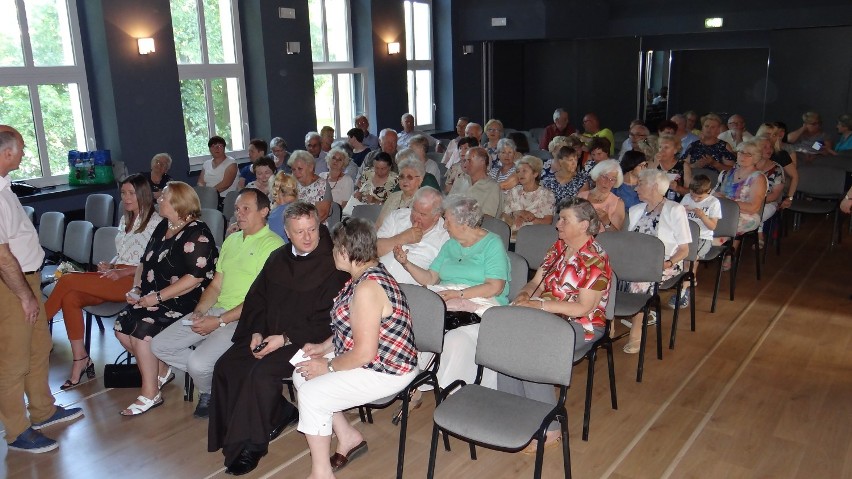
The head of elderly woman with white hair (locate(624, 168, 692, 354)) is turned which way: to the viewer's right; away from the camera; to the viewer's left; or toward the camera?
to the viewer's left

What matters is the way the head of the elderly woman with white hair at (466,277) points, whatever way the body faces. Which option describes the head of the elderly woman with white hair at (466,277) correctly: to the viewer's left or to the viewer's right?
to the viewer's left

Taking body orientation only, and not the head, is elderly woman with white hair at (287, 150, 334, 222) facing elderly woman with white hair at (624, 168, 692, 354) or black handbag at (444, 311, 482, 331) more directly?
the black handbag

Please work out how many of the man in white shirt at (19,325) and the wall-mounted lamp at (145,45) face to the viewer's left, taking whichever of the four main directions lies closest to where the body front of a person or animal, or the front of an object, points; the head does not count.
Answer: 0

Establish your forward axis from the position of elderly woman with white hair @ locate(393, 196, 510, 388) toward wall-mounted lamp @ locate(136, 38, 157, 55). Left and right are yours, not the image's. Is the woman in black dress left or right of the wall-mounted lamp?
left

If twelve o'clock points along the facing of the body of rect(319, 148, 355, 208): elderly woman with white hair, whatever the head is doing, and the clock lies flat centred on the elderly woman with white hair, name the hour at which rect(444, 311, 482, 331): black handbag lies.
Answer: The black handbag is roughly at 10 o'clock from the elderly woman with white hair.

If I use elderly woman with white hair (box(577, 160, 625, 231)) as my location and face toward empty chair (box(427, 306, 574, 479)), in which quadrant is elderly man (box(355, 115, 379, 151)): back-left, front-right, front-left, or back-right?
back-right

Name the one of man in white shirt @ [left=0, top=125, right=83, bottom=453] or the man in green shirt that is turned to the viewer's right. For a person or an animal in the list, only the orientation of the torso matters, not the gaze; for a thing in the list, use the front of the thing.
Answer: the man in white shirt

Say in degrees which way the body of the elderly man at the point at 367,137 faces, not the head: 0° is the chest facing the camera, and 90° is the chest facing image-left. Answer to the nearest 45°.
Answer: approximately 45°

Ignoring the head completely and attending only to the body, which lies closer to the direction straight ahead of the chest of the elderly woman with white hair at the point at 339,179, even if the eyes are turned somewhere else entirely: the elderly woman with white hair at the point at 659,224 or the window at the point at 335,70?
the elderly woman with white hair

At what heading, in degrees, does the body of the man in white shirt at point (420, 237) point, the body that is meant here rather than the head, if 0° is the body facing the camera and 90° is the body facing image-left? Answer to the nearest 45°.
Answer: approximately 45°

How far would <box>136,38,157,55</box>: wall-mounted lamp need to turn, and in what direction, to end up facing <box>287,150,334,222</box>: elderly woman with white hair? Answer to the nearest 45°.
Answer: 0° — it already faces them

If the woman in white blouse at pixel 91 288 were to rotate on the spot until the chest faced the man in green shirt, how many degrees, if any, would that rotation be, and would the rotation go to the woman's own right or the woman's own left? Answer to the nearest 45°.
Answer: approximately 90° to the woman's own left

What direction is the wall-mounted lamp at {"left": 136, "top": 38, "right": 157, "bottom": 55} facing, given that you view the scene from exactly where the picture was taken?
facing the viewer and to the right of the viewer

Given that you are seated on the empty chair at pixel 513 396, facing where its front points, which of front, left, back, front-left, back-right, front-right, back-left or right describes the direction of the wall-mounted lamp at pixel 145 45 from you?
right
